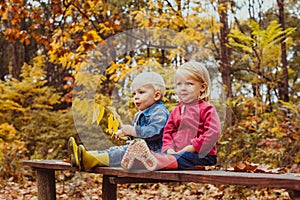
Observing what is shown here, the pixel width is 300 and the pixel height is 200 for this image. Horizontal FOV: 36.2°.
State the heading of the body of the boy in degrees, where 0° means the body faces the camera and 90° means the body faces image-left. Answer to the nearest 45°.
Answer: approximately 90°

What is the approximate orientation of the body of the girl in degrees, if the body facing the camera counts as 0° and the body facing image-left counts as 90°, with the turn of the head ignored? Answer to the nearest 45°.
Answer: approximately 45°

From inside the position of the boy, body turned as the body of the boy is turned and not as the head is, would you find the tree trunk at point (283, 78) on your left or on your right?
on your right
